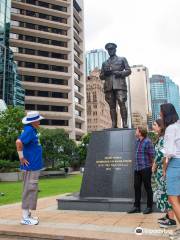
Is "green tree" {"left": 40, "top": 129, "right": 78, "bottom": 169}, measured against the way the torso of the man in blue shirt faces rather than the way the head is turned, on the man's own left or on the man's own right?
on the man's own left

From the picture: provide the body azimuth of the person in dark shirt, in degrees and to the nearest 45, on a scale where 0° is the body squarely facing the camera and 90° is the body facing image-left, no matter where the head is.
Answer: approximately 45°

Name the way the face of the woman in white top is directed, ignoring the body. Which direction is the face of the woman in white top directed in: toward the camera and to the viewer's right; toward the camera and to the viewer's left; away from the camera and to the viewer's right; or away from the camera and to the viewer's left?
away from the camera and to the viewer's left

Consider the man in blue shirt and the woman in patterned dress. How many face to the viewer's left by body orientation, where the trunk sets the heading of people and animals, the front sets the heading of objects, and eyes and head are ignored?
1

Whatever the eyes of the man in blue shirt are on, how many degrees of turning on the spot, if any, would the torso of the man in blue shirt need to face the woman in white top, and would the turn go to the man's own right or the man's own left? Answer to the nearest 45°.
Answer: approximately 45° to the man's own right

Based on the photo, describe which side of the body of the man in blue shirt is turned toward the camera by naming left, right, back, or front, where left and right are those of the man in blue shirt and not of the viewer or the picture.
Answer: right

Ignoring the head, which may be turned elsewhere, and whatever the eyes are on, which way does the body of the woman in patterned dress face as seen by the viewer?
to the viewer's left

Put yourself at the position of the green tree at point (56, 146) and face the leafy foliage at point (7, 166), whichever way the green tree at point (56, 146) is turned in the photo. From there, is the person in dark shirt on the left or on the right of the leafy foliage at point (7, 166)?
left

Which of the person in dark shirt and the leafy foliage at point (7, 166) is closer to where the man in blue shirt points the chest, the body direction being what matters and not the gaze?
the person in dark shirt

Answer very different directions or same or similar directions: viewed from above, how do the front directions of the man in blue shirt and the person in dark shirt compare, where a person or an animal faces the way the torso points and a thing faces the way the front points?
very different directions

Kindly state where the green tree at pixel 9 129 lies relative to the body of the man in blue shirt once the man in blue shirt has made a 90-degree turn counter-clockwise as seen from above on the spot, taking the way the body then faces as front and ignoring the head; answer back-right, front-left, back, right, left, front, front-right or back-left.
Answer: front

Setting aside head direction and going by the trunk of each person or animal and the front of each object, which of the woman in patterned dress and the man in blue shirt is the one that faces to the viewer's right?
the man in blue shirt

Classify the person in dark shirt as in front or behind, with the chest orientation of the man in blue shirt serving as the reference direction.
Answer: in front

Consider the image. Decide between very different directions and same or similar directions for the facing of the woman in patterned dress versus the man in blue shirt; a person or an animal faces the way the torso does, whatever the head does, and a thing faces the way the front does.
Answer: very different directions
